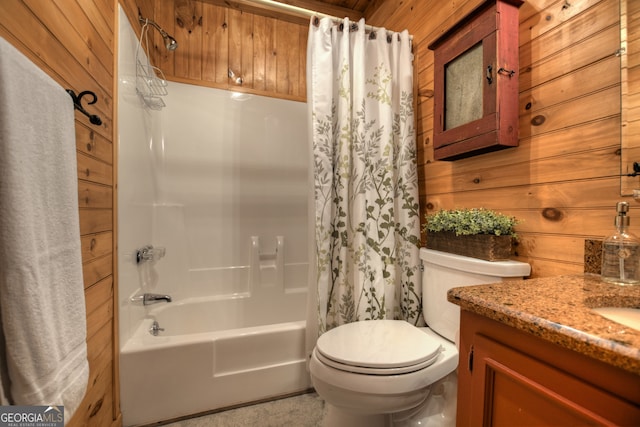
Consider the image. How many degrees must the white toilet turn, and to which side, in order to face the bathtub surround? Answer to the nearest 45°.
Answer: approximately 45° to its right

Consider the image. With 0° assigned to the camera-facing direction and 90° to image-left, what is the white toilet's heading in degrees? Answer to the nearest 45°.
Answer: approximately 45°

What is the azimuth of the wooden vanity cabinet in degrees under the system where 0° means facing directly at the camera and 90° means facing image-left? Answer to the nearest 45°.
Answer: approximately 45°

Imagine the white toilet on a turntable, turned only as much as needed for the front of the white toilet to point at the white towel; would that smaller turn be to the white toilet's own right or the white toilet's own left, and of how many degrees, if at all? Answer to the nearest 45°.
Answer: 0° — it already faces it

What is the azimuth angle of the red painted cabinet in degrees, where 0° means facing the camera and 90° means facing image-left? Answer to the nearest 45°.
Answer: approximately 45°

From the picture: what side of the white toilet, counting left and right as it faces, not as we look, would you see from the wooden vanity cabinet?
left
